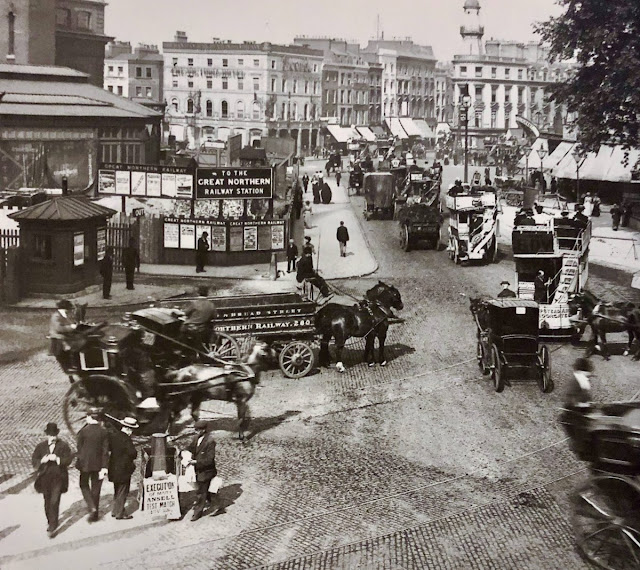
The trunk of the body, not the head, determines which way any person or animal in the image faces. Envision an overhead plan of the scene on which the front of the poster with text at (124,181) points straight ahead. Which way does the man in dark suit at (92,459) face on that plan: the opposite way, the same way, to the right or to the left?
the opposite way

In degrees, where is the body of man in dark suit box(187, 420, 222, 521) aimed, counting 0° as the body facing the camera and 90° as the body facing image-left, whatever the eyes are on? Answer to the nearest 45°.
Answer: approximately 45°

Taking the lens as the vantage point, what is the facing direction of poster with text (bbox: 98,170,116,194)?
facing the viewer

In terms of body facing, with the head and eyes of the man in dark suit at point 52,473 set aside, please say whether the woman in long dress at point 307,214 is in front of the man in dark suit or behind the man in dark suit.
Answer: behind

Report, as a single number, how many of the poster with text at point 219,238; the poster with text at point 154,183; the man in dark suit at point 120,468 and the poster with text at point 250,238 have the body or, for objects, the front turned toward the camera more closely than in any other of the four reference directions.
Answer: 3

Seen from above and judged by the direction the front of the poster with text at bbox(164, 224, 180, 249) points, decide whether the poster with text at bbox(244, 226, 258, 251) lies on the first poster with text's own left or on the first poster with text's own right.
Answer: on the first poster with text's own left

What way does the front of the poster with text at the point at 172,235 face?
toward the camera

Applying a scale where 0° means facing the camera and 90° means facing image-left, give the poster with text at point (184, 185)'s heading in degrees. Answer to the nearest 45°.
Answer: approximately 0°

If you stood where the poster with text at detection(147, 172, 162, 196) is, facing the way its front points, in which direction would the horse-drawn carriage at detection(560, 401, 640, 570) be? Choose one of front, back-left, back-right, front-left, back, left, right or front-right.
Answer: front

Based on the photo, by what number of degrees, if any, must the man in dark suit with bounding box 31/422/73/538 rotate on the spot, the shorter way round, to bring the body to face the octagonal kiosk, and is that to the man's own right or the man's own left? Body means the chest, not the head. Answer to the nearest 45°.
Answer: approximately 180°

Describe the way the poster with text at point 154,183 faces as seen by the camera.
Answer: facing the viewer

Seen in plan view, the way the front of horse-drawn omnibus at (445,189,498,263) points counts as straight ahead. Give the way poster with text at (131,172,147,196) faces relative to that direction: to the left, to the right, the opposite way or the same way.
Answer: the opposite way

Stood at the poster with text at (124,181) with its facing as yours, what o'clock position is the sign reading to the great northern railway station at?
The sign reading to the great northern railway station is roughly at 10 o'clock from the poster with text.

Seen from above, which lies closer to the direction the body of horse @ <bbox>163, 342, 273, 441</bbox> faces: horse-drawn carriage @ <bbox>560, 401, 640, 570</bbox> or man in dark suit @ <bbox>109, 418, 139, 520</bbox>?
the horse-drawn carriage

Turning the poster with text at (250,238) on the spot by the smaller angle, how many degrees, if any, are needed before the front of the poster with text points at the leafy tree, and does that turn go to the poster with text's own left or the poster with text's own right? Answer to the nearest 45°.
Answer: approximately 90° to the poster with text's own left
